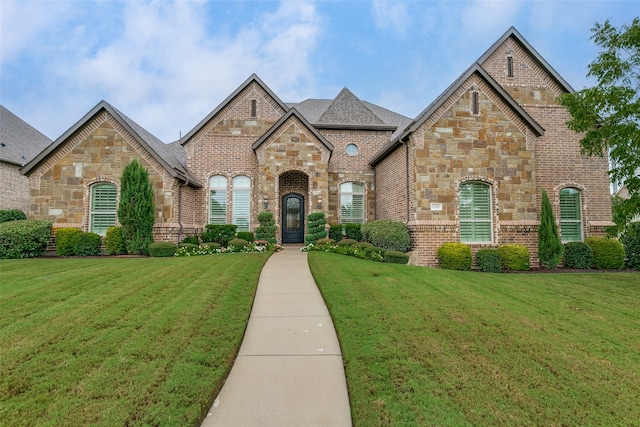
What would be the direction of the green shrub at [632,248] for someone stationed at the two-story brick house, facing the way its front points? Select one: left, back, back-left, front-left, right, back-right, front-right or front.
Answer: left

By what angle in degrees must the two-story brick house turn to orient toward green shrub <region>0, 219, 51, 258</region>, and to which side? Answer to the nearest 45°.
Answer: approximately 90° to its right

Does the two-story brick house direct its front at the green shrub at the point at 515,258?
no

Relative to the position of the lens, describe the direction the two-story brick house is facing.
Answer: facing the viewer

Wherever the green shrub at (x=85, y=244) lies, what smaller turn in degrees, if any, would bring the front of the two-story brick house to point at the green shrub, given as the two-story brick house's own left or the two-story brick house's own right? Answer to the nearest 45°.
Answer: approximately 90° to the two-story brick house's own right

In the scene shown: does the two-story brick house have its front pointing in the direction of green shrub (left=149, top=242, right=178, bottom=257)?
no

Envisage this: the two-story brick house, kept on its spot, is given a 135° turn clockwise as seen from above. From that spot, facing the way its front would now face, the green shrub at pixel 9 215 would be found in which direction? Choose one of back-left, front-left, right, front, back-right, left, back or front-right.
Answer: front-left
